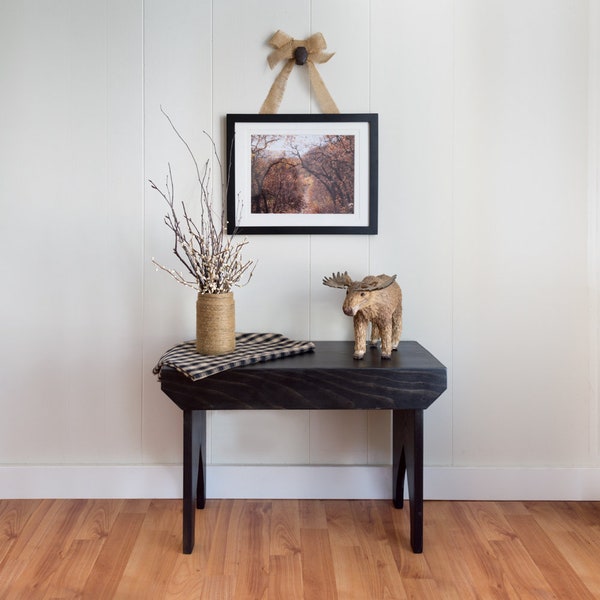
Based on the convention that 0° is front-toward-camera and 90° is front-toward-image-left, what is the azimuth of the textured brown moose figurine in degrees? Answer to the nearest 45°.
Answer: approximately 45°

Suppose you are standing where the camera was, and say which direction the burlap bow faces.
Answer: facing the viewer

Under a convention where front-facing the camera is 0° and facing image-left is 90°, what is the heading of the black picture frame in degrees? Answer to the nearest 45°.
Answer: approximately 0°
